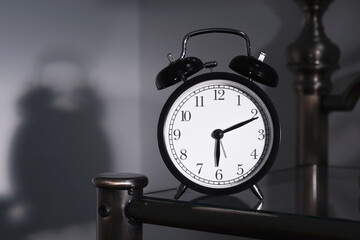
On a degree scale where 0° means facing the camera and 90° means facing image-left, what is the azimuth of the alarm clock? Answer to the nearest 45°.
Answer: approximately 0°
